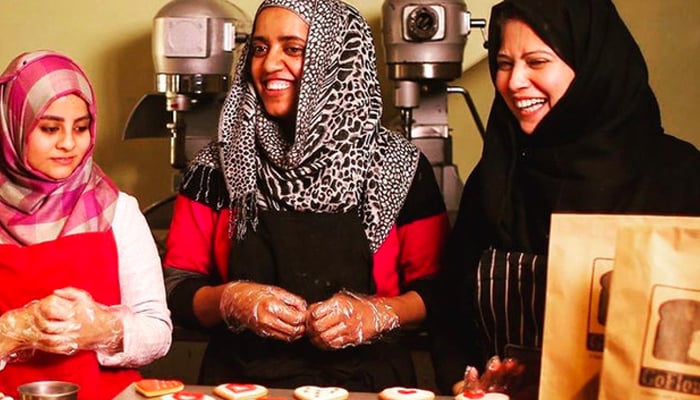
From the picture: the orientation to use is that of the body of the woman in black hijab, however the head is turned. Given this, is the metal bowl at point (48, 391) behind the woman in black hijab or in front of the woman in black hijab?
in front

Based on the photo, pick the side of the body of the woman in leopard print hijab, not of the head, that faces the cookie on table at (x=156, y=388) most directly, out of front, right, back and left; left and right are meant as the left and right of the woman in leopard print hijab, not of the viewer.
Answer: front

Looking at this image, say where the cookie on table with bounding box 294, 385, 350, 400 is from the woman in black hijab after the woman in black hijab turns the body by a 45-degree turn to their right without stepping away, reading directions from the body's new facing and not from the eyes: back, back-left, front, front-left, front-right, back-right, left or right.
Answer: front-left

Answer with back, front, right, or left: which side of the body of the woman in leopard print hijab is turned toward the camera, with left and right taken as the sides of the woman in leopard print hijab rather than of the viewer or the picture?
front

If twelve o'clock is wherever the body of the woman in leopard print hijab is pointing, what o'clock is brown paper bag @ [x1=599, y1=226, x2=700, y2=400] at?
The brown paper bag is roughly at 11 o'clock from the woman in leopard print hijab.

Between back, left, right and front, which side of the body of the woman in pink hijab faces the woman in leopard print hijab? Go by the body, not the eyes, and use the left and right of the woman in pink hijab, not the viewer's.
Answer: left

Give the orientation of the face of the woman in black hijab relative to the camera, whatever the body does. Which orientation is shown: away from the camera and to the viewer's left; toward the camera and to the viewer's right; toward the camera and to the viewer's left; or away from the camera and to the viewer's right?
toward the camera and to the viewer's left

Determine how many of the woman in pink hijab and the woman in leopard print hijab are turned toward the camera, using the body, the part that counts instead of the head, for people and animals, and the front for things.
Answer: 2

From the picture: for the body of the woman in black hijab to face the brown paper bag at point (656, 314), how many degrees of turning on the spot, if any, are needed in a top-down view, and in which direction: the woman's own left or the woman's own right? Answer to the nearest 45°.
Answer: approximately 45° to the woman's own left

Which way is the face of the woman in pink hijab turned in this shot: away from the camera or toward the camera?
toward the camera

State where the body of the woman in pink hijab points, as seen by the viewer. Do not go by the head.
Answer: toward the camera

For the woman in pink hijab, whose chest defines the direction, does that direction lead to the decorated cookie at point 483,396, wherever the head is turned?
no

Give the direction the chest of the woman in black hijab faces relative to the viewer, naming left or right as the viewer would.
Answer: facing the viewer and to the left of the viewer

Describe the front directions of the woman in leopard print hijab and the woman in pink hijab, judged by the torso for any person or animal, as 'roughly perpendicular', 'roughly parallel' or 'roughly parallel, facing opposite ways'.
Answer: roughly parallel
